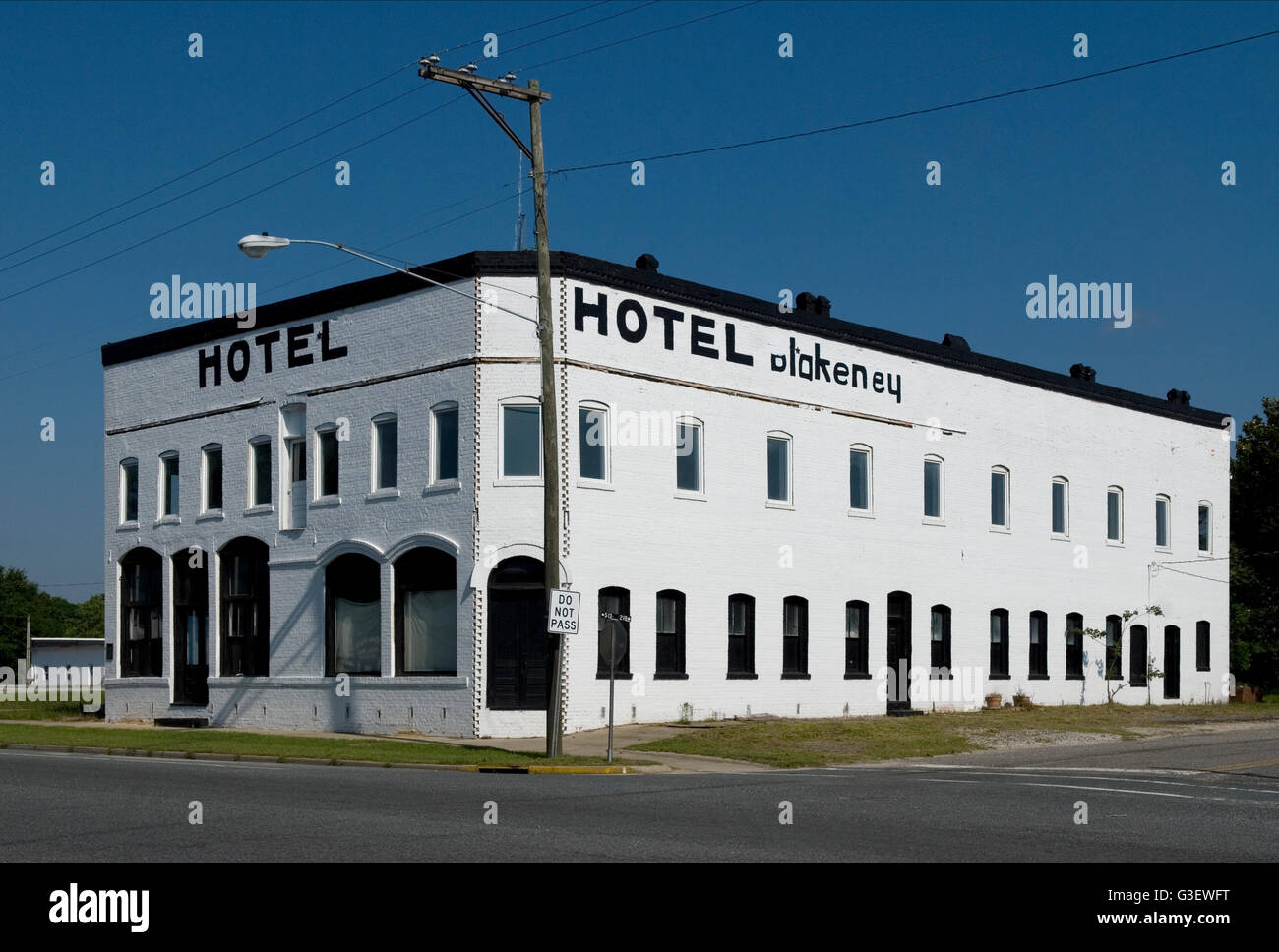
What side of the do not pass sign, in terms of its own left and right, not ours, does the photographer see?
front

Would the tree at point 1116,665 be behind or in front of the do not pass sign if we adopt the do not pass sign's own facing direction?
behind
